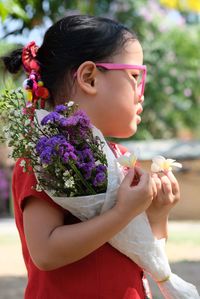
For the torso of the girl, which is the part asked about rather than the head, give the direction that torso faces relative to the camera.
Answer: to the viewer's right

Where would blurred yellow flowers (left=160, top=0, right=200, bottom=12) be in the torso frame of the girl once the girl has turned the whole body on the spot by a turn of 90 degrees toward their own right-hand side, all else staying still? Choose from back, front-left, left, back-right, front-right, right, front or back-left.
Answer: back

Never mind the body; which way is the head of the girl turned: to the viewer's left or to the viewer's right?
to the viewer's right

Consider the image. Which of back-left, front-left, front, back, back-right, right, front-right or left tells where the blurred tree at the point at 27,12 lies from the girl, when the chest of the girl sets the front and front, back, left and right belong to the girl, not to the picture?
left
